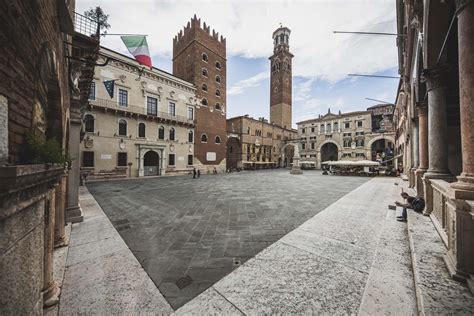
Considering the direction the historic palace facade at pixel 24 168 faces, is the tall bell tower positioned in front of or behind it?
in front

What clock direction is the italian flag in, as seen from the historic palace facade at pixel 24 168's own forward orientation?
The italian flag is roughly at 10 o'clock from the historic palace facade.

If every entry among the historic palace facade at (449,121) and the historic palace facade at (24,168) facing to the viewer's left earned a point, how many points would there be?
1

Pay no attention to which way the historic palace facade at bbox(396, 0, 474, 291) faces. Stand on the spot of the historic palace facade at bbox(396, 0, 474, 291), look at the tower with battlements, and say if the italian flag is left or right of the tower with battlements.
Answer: left

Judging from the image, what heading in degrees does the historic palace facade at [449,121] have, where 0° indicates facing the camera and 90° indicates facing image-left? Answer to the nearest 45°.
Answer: approximately 90°

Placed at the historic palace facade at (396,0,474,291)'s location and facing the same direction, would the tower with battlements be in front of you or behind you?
in front

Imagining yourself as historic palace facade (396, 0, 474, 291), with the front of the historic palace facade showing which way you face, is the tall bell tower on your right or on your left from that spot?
on your right

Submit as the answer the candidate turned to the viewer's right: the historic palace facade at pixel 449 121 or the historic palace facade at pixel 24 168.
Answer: the historic palace facade at pixel 24 168

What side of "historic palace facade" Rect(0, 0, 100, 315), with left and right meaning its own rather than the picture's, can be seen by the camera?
right
